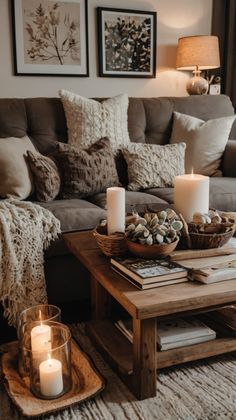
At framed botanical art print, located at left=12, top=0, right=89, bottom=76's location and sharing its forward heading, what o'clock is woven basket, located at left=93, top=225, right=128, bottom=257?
The woven basket is roughly at 12 o'clock from the framed botanical art print.

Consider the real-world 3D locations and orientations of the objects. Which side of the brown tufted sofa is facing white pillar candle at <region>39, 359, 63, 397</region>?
front

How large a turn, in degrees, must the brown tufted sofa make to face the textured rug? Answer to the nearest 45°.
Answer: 0° — it already faces it

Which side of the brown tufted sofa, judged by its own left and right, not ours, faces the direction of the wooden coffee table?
front

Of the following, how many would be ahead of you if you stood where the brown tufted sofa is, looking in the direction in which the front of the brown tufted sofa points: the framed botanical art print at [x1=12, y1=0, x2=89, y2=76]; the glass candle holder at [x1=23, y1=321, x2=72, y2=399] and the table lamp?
1

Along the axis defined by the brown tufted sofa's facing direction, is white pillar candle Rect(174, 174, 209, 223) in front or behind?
in front

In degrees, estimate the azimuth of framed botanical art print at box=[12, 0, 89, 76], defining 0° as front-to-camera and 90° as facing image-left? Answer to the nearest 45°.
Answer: approximately 0°

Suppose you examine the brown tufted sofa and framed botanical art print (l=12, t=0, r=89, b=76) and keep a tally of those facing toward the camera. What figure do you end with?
2

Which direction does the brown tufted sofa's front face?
toward the camera

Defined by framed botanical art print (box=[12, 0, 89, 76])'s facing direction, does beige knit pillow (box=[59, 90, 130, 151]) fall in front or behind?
in front

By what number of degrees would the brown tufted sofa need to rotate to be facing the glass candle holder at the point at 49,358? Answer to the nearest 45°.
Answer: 0° — it already faces it

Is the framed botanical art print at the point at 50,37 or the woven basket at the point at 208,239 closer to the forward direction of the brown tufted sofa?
the woven basket

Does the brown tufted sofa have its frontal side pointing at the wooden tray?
yes

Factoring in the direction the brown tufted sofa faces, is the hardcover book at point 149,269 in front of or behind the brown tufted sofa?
in front

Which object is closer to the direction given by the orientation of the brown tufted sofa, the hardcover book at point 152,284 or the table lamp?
the hardcover book
